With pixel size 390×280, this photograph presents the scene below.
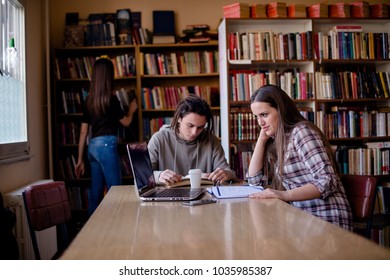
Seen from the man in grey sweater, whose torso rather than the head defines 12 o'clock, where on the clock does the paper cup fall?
The paper cup is roughly at 12 o'clock from the man in grey sweater.

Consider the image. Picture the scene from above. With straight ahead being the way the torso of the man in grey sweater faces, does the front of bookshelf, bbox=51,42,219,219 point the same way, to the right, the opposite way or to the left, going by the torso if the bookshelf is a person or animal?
the same way

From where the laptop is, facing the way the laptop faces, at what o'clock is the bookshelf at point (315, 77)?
The bookshelf is roughly at 10 o'clock from the laptop.

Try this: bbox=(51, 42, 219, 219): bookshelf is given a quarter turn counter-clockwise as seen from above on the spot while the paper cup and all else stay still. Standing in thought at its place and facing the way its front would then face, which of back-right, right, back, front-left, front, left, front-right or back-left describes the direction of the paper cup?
right

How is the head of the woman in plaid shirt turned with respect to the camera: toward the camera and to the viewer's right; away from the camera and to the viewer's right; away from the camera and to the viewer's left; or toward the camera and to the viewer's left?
toward the camera and to the viewer's left

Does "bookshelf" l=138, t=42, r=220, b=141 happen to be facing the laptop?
yes

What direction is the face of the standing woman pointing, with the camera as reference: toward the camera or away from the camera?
away from the camera

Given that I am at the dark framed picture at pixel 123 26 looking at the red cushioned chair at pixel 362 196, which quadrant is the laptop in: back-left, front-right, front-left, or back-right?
front-right

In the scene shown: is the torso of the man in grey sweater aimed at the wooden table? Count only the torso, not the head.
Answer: yes

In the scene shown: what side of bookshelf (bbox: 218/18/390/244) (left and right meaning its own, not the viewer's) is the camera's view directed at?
front

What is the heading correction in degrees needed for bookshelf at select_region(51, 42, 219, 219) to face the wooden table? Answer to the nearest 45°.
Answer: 0° — it already faces it

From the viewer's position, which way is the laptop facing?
facing to the right of the viewer

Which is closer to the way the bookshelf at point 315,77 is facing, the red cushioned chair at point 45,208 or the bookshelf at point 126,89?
the red cushioned chair

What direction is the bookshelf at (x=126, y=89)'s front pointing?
toward the camera

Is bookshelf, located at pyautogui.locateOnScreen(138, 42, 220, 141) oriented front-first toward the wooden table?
yes

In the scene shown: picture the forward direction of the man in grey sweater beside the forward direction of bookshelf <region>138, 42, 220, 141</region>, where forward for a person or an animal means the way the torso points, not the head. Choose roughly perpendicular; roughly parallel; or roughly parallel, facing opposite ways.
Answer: roughly parallel

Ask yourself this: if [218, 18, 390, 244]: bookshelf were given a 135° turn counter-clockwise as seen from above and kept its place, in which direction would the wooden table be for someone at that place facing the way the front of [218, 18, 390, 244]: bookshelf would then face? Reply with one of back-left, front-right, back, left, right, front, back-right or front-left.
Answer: back-right
